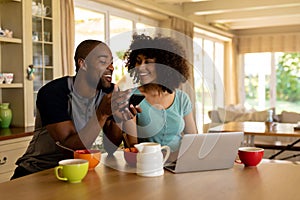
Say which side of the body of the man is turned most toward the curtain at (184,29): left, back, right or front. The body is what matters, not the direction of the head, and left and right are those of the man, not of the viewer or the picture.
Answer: left

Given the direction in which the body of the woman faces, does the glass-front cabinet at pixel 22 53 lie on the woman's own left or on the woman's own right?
on the woman's own right

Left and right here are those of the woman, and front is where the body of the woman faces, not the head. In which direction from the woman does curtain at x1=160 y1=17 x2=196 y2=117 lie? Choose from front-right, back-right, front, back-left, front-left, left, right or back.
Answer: back-right

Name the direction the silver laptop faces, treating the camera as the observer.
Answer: facing away from the viewer and to the left of the viewer

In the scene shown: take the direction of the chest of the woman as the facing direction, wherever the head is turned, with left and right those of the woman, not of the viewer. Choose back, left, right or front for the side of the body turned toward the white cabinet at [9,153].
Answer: right

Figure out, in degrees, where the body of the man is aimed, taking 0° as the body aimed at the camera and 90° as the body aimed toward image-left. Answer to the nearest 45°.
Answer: approximately 315°

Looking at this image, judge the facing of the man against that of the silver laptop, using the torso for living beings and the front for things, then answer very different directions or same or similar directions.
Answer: very different directions
